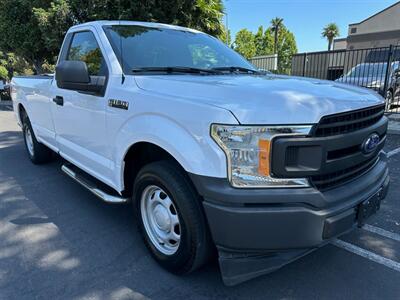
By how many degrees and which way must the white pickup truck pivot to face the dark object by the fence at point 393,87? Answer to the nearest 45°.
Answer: approximately 90° to its left

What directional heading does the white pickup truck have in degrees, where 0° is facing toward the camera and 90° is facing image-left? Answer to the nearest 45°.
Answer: approximately 315°

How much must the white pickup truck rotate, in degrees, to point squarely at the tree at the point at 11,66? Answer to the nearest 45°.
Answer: approximately 180°

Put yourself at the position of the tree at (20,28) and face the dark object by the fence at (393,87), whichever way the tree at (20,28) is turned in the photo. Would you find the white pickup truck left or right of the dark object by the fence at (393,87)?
right

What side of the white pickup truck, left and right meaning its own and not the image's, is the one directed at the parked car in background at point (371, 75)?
left
